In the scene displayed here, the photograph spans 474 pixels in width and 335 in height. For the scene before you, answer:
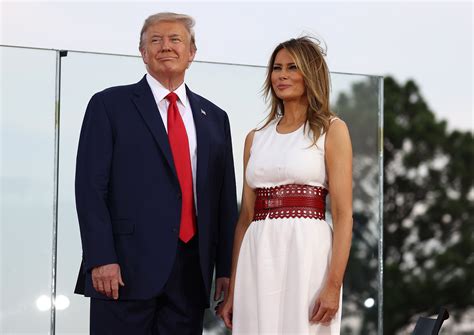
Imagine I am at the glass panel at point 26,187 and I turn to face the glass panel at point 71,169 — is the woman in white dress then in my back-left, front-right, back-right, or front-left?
front-right

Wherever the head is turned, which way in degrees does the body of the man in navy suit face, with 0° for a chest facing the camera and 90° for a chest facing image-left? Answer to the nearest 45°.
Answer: approximately 315°

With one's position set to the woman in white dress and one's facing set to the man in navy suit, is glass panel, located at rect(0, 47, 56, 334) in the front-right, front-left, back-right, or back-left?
front-right

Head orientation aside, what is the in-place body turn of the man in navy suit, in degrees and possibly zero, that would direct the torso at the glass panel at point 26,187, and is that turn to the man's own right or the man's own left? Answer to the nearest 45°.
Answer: approximately 180°

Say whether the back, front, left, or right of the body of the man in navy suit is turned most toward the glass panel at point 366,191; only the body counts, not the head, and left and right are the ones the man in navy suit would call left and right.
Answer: left

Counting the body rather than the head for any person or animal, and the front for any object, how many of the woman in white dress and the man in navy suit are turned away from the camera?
0

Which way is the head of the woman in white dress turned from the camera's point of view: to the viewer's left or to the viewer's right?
to the viewer's left
